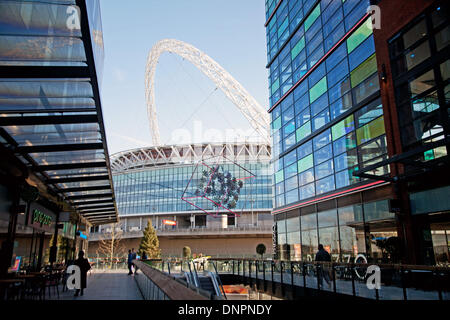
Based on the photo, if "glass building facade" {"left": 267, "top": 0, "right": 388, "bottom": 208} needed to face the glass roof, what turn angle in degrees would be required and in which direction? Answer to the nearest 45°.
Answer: approximately 45° to its left

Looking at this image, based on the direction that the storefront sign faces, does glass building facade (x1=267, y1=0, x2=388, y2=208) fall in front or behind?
in front

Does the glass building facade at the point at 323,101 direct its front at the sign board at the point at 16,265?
yes

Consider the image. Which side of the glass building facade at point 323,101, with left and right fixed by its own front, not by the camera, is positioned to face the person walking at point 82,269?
front

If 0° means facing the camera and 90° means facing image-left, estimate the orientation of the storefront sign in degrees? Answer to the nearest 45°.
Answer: approximately 315°

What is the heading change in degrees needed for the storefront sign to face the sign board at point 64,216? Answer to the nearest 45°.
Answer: approximately 135° to its left

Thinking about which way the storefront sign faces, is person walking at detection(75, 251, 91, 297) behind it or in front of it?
in front

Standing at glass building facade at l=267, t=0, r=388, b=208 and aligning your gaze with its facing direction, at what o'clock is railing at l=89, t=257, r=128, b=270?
The railing is roughly at 2 o'clock from the glass building facade.

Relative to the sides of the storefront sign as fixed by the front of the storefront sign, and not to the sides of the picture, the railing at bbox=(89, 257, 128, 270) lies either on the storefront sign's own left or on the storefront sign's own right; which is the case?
on the storefront sign's own left

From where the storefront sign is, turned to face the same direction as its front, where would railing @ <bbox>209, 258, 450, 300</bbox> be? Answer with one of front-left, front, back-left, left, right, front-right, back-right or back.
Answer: front

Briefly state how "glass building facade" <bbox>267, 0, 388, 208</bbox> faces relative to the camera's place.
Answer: facing the viewer and to the left of the viewer

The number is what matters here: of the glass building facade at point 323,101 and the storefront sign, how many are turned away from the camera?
0

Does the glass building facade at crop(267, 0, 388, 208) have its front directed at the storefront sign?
yes
